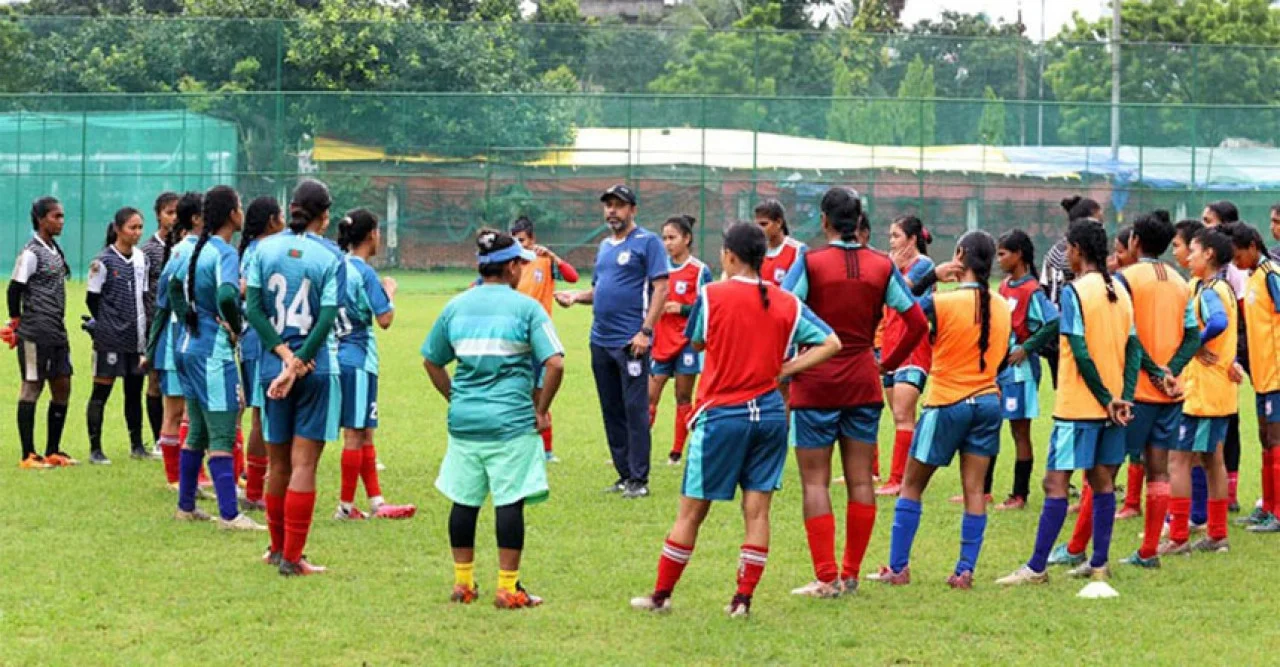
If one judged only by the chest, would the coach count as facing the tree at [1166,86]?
no

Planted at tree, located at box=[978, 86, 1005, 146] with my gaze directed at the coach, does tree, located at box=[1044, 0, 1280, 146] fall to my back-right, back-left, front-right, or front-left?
back-left

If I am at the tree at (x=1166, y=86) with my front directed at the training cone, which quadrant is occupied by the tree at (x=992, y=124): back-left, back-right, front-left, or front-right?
front-right

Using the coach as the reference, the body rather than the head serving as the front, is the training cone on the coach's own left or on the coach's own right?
on the coach's own left

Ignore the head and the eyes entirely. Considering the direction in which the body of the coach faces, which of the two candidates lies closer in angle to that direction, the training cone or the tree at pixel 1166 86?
the training cone

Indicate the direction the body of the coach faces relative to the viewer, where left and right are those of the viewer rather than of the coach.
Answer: facing the viewer and to the left of the viewer

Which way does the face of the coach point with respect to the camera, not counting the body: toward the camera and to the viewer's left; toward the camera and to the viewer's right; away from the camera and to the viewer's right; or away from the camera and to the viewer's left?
toward the camera and to the viewer's left

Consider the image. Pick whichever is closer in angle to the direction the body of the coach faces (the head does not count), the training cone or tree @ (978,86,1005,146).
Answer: the training cone

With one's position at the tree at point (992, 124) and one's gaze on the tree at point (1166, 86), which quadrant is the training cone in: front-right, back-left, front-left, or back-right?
back-right

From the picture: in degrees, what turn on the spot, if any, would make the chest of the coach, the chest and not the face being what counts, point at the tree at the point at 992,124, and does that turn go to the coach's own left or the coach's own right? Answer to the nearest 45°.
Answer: approximately 135° to the coach's own right
